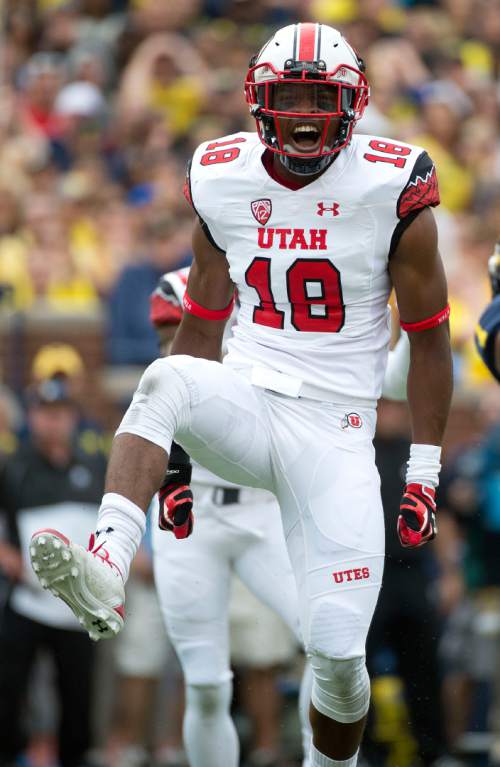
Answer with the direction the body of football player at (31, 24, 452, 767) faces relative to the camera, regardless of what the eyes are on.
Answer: toward the camera

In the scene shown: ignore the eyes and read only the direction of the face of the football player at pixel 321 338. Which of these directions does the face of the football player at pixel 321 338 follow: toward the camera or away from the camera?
toward the camera

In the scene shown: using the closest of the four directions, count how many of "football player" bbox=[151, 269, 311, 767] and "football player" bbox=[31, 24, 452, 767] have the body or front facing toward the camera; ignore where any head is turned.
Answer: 2

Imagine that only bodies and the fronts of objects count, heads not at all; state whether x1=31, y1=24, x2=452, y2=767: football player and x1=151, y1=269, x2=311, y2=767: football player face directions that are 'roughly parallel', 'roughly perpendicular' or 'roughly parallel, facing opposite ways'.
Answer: roughly parallel

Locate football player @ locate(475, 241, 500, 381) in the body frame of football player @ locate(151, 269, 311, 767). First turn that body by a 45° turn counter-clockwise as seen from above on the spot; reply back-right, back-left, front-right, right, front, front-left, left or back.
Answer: front-left

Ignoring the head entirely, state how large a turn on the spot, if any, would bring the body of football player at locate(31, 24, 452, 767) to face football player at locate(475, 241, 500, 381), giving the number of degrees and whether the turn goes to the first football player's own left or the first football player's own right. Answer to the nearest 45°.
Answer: approximately 135° to the first football player's own left

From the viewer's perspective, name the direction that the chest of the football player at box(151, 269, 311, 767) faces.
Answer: toward the camera
